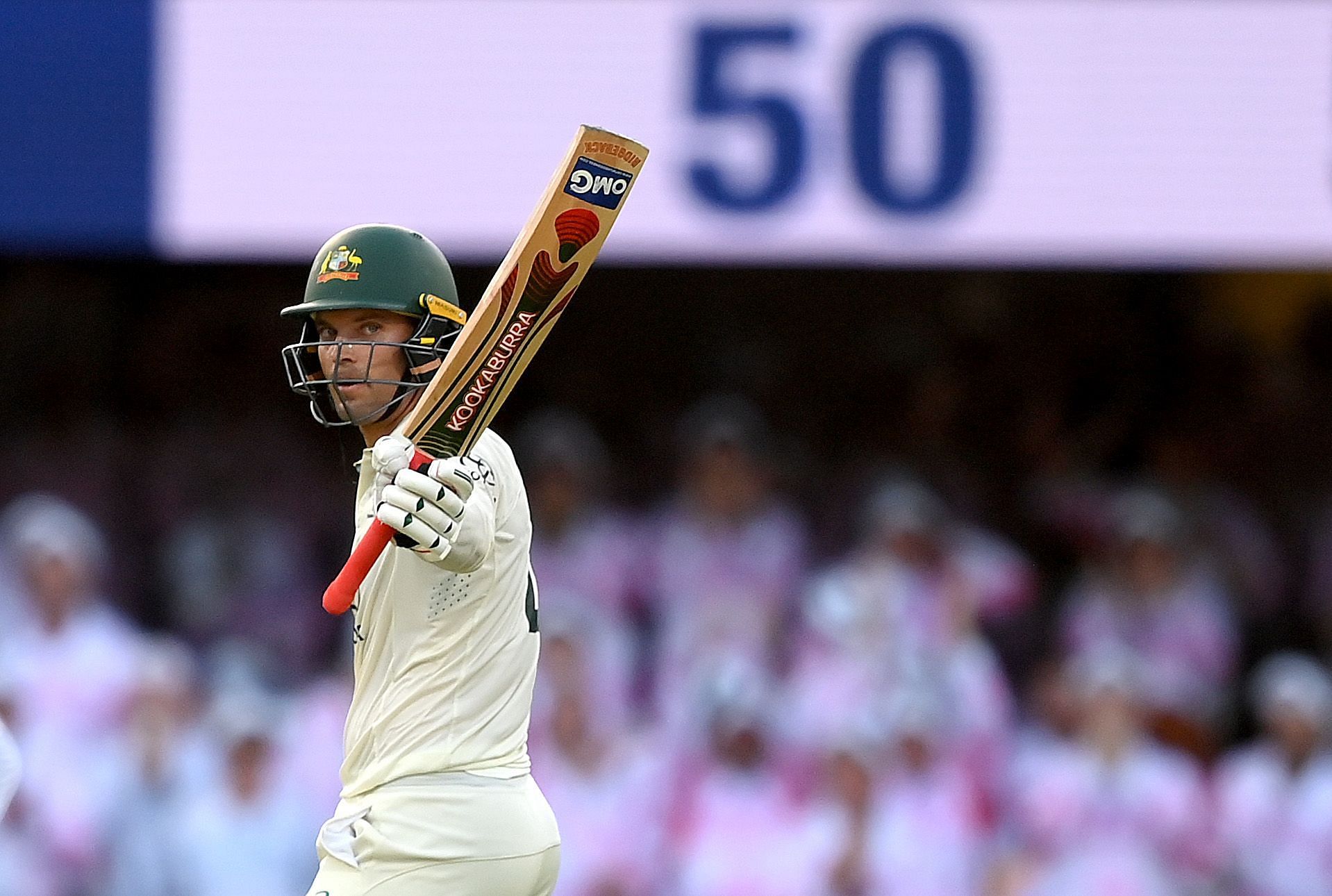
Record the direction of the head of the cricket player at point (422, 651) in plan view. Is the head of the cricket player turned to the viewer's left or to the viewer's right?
to the viewer's left

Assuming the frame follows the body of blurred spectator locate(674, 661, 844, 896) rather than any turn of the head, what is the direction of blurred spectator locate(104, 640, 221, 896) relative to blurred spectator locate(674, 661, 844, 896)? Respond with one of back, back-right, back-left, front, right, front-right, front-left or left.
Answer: right

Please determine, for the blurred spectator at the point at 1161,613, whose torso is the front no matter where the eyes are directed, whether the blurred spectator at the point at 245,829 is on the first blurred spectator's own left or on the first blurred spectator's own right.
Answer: on the first blurred spectator's own right

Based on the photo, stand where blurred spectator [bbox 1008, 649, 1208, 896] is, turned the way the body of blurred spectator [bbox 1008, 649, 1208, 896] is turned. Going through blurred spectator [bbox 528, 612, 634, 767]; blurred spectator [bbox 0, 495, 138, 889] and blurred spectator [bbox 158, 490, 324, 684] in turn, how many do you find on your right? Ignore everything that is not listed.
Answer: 3

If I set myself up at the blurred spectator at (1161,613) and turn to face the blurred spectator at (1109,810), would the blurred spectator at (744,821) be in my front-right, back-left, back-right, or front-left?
front-right

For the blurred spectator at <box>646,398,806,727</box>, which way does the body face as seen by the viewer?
toward the camera

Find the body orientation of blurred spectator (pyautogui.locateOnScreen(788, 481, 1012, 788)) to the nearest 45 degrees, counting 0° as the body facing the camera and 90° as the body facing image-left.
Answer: approximately 0°
